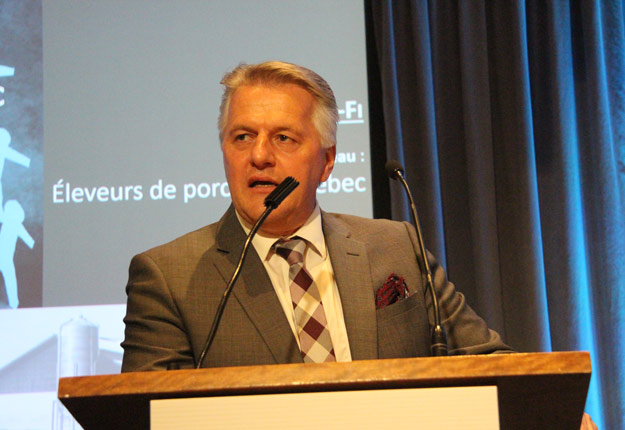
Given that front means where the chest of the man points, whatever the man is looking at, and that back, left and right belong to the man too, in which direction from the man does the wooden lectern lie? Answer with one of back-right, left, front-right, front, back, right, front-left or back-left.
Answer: front

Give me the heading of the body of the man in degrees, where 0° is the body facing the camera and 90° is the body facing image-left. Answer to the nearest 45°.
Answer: approximately 0°

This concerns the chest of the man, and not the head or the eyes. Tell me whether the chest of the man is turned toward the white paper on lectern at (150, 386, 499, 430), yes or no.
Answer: yes

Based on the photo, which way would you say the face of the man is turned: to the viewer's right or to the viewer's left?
to the viewer's left
